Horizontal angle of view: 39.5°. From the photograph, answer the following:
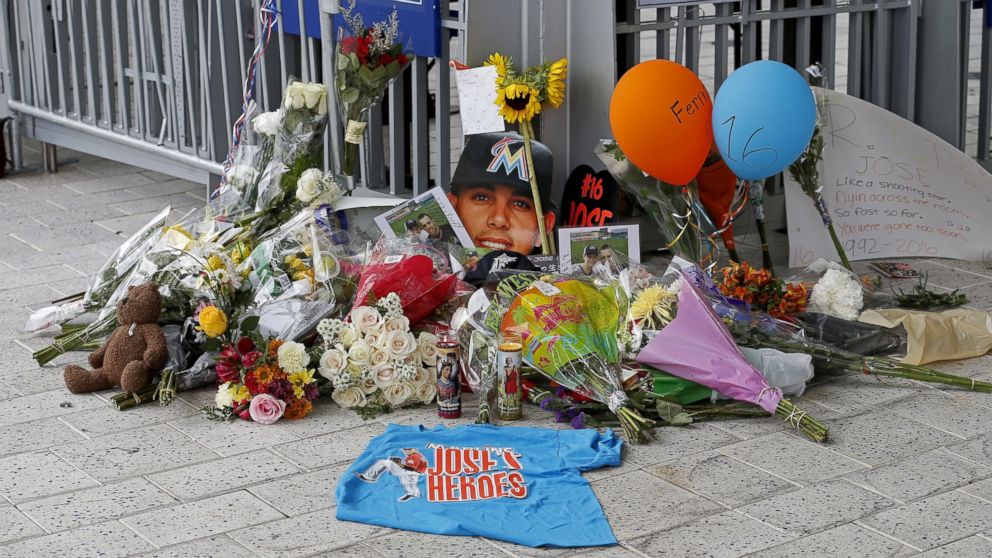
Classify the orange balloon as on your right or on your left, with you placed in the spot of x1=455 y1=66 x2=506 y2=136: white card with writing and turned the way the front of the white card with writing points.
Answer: on your left

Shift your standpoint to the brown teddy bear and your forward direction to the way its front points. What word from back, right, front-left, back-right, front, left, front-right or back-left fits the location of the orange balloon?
back-left

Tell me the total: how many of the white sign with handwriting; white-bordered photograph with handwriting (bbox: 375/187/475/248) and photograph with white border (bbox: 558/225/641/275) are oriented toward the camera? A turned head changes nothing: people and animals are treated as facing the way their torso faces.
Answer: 3

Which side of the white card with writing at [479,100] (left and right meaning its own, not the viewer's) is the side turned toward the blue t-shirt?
front

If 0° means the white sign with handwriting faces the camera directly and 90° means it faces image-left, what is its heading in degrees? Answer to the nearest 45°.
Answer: approximately 0°

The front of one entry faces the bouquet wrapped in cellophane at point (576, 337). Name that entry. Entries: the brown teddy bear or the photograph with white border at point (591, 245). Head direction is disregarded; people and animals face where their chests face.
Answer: the photograph with white border

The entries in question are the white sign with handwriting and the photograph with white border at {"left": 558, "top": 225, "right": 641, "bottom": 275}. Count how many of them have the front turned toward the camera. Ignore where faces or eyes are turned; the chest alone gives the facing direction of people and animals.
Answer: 2

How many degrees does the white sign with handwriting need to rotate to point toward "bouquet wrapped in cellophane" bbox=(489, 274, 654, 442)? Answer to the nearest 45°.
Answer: approximately 45° to its right
